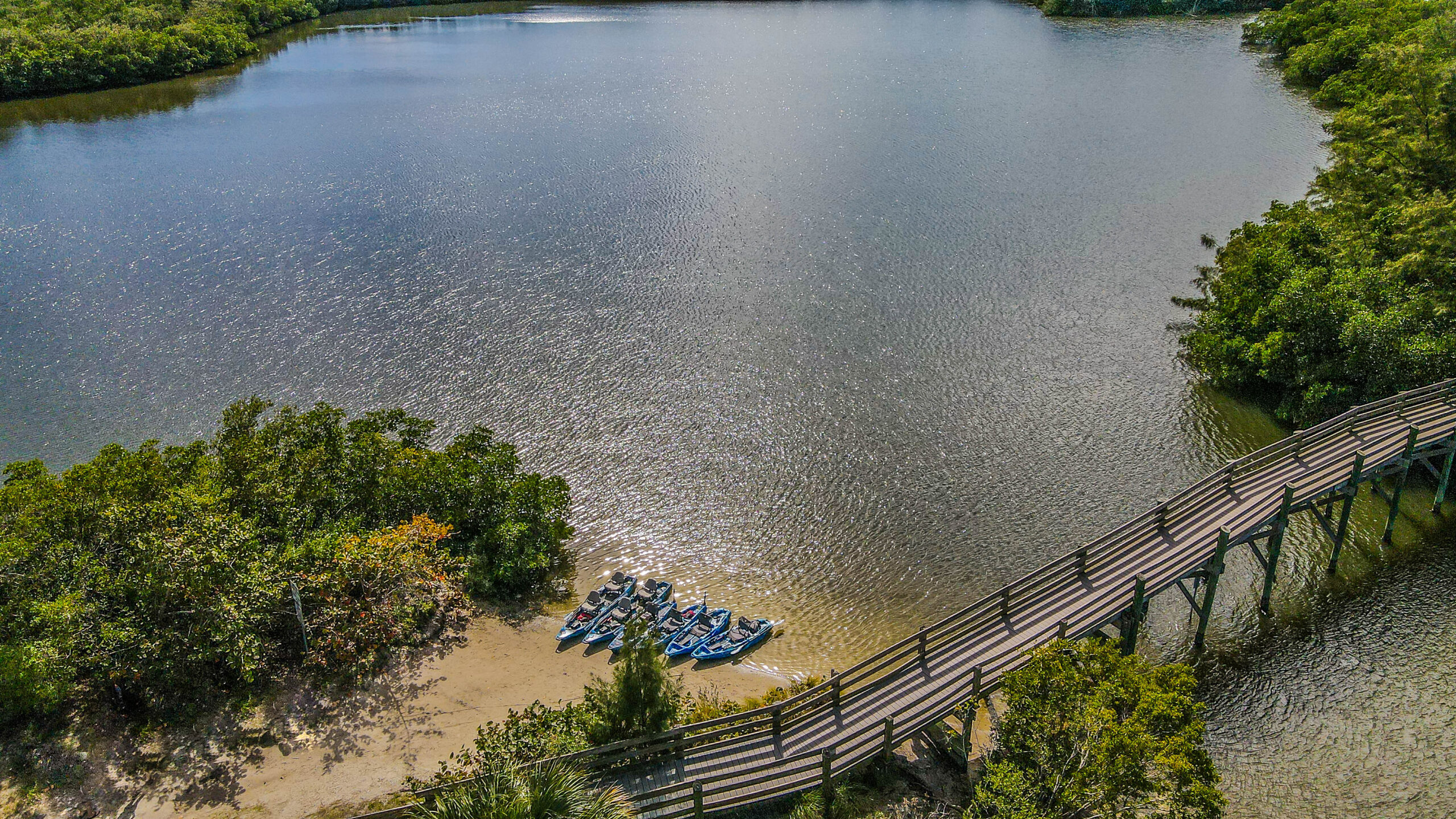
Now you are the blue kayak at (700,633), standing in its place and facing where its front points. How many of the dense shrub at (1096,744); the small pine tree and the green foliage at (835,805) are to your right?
0

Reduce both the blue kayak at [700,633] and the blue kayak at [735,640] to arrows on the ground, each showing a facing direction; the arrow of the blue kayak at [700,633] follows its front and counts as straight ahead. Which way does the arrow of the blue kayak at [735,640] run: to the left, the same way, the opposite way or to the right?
the same way

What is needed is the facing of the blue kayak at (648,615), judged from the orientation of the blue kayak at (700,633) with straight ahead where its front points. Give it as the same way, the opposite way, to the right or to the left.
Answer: the same way

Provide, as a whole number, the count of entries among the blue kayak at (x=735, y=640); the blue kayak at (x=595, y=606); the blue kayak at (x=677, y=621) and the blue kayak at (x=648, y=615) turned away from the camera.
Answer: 0

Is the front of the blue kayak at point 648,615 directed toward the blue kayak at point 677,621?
no

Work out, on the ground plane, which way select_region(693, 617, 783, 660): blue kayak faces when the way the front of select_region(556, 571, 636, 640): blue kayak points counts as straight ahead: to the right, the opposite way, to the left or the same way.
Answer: the same way

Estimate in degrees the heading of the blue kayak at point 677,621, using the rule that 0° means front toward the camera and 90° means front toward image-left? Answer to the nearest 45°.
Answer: approximately 45°

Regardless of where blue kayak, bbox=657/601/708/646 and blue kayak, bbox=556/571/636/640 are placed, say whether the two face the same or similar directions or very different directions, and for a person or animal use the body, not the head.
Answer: same or similar directions

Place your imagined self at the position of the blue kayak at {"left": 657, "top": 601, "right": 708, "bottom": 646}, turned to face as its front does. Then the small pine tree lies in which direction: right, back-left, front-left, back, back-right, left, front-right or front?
front-left

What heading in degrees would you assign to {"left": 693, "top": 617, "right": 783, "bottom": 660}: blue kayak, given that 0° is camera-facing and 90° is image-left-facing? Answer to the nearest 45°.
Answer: approximately 45°

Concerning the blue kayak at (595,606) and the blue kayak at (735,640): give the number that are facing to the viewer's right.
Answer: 0
